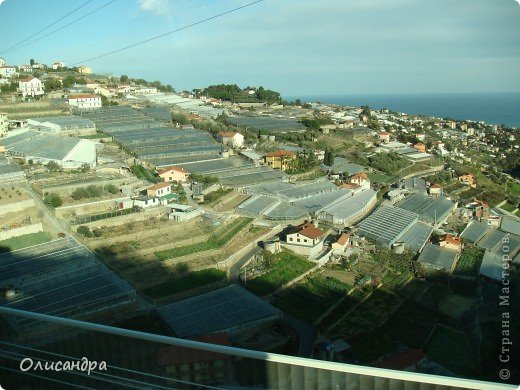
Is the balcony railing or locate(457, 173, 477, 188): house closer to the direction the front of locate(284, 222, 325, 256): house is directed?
the balcony railing

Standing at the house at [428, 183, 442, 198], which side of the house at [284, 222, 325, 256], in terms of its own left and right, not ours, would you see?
back

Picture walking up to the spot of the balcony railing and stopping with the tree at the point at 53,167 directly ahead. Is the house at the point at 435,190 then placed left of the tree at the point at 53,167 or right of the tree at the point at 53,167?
right

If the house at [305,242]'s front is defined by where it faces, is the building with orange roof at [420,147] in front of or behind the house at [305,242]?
behind

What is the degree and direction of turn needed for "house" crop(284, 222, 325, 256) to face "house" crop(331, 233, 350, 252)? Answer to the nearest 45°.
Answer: approximately 135° to its left

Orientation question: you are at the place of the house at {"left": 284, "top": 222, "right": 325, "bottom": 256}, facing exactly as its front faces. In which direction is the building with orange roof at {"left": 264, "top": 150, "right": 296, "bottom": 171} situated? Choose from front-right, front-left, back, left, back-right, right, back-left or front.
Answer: back-right

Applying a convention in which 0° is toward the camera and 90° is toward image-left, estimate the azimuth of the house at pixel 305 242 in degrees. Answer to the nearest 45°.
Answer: approximately 45°

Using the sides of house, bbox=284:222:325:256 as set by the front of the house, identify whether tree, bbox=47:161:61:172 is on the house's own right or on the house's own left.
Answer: on the house's own right

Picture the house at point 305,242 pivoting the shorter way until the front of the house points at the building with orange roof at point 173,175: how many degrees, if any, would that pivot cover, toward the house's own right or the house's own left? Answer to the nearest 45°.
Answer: approximately 90° to the house's own right

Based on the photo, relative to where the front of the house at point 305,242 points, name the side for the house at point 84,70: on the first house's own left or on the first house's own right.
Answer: on the first house's own right

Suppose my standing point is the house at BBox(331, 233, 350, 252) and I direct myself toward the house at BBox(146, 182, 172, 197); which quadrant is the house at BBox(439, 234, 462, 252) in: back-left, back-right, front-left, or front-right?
back-right

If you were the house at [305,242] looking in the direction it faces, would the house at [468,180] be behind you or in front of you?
behind

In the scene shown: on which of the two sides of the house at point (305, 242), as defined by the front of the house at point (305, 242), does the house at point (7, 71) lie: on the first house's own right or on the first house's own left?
on the first house's own right

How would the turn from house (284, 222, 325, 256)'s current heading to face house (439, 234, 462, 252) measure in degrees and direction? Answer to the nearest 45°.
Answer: approximately 135° to its left

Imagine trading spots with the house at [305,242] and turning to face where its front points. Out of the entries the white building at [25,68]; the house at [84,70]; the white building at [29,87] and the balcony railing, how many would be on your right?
3
